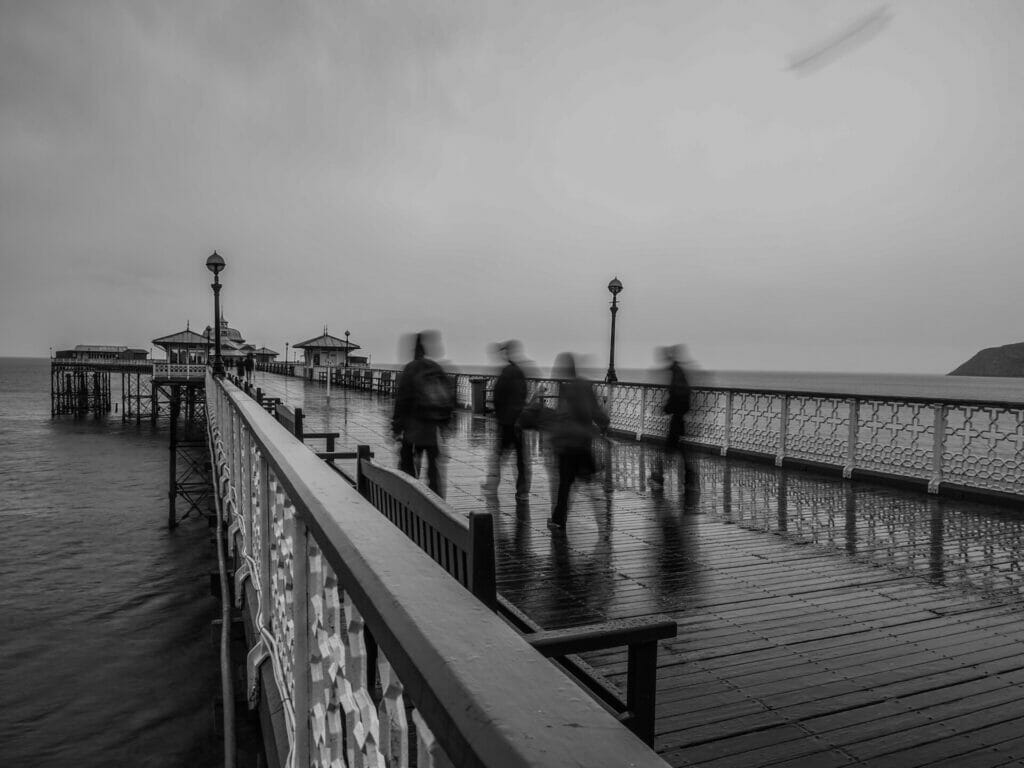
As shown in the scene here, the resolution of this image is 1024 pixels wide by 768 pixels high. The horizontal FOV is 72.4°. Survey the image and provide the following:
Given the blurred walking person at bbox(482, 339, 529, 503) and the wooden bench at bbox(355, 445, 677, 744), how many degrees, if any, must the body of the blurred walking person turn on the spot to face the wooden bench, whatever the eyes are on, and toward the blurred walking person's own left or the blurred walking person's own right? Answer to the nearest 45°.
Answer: approximately 180°

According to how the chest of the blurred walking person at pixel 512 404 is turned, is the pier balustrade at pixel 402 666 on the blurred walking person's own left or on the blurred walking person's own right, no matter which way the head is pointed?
on the blurred walking person's own left

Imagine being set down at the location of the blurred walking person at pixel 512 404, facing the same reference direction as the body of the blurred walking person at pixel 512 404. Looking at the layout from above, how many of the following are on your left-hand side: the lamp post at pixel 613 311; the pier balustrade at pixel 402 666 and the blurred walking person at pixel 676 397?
1

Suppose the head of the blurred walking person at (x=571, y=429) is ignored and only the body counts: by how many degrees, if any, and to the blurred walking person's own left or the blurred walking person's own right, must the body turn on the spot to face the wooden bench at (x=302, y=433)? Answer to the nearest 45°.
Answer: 0° — they already face it
